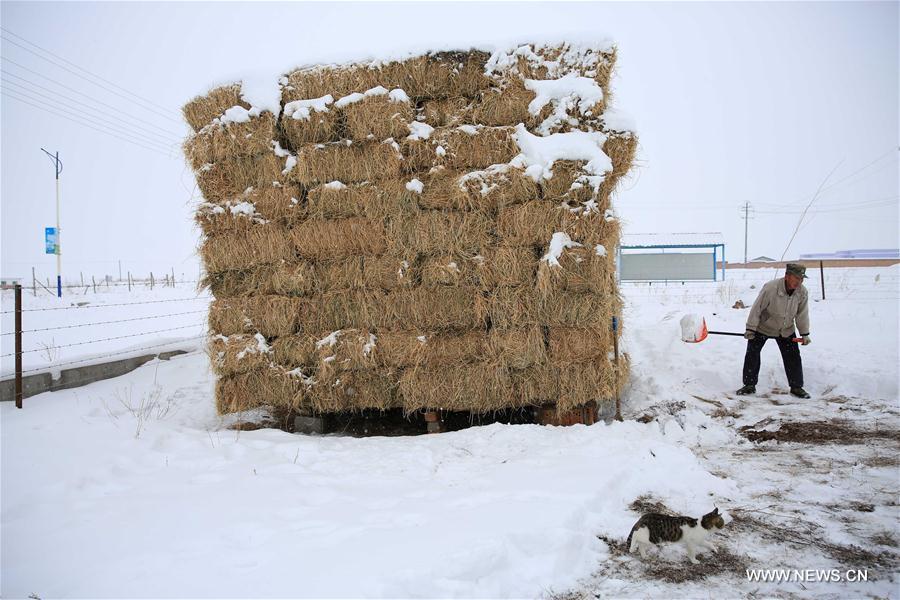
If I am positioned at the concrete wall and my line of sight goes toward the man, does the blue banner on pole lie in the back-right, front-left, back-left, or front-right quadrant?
back-left

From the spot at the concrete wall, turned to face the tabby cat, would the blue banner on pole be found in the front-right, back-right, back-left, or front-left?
back-left

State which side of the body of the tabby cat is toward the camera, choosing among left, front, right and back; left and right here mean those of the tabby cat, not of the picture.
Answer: right

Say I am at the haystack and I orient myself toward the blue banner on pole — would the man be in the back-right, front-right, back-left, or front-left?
back-right

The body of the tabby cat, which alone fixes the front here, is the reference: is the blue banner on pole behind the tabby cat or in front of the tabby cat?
behind

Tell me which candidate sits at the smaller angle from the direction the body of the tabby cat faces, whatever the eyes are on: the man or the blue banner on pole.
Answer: the man

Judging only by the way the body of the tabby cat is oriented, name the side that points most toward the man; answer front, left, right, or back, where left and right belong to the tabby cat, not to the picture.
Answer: left

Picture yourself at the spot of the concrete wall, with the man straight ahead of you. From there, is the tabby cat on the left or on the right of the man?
right

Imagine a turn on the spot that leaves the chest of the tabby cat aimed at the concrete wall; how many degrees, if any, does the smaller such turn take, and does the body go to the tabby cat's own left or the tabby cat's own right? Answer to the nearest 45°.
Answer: approximately 180°

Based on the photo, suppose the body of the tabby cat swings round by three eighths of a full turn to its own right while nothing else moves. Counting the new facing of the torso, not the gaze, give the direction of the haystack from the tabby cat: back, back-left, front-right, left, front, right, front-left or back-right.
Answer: right

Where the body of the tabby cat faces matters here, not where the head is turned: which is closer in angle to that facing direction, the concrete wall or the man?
the man
